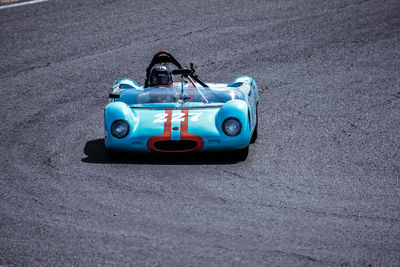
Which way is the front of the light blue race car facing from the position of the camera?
facing the viewer
